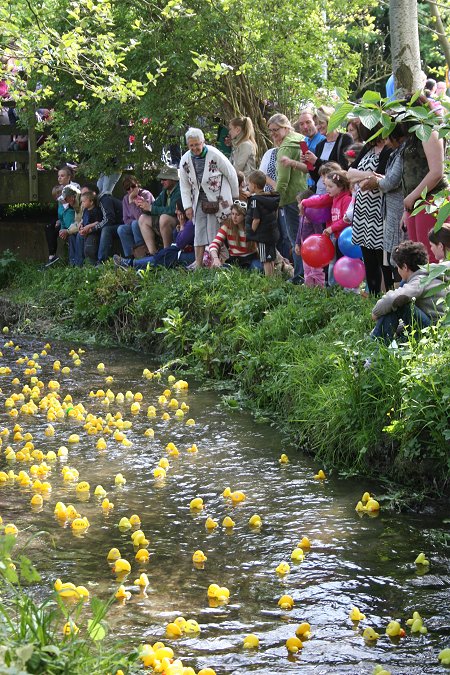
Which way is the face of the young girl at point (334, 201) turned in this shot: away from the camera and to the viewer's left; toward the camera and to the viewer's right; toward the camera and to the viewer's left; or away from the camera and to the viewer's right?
toward the camera and to the viewer's left

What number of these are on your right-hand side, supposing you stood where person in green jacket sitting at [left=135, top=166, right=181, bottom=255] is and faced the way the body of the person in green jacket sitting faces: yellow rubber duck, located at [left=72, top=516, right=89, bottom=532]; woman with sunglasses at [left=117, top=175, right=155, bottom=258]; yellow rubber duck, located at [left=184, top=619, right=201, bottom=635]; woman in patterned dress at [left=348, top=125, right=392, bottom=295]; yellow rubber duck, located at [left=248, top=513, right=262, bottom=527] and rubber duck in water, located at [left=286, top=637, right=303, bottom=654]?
1

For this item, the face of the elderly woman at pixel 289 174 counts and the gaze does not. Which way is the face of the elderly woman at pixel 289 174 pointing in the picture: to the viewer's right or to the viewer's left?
to the viewer's left

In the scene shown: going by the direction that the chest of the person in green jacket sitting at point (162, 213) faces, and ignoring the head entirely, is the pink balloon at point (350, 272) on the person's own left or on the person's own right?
on the person's own left

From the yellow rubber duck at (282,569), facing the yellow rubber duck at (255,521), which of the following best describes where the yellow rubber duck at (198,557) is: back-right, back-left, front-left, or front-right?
front-left

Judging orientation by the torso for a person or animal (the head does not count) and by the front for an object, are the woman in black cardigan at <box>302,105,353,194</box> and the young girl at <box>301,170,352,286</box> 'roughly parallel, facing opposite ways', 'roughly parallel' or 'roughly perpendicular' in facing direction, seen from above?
roughly parallel

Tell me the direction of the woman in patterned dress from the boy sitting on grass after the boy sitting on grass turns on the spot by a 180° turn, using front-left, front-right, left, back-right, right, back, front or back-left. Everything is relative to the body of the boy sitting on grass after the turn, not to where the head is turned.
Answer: left

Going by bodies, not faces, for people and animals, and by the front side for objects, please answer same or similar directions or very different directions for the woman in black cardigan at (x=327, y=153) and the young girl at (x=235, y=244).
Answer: same or similar directions

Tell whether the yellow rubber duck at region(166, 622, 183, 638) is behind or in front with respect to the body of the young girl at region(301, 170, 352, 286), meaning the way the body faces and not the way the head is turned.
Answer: in front

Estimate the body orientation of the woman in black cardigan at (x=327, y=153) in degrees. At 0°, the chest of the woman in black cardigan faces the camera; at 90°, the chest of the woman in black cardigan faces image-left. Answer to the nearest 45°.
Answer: approximately 45°

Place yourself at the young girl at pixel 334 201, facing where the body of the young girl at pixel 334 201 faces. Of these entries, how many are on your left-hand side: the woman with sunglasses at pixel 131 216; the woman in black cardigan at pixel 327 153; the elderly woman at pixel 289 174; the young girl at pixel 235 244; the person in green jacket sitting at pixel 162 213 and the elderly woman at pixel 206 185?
0

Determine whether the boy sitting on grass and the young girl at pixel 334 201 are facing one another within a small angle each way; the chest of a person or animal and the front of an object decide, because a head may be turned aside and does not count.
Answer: no

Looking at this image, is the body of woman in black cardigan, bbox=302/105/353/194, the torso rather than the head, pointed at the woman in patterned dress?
no

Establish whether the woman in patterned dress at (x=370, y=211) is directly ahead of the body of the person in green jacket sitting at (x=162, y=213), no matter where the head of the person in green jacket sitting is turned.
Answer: no

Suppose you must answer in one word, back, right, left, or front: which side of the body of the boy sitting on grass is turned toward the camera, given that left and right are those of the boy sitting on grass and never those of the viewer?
left

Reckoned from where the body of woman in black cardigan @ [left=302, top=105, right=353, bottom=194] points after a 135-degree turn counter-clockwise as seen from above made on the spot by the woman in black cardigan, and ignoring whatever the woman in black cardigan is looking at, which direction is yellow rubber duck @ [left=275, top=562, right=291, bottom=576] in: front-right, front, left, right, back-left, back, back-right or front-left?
right

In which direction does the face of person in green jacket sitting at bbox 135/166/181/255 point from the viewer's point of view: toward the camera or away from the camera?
toward the camera

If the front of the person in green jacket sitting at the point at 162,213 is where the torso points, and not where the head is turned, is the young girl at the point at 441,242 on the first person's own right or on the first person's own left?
on the first person's own left

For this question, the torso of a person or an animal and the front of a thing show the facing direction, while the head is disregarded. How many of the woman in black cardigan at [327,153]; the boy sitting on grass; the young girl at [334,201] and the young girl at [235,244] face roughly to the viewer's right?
0

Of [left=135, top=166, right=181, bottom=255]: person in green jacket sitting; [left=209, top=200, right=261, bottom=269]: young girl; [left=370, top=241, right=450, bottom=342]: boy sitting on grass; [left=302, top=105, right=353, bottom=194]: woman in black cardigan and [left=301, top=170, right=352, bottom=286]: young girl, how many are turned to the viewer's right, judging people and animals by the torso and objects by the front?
0

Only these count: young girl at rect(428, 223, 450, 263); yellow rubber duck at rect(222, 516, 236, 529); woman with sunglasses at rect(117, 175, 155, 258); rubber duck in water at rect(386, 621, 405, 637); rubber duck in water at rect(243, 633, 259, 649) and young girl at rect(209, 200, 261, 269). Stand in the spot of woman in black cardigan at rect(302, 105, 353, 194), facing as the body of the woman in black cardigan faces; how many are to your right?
2
